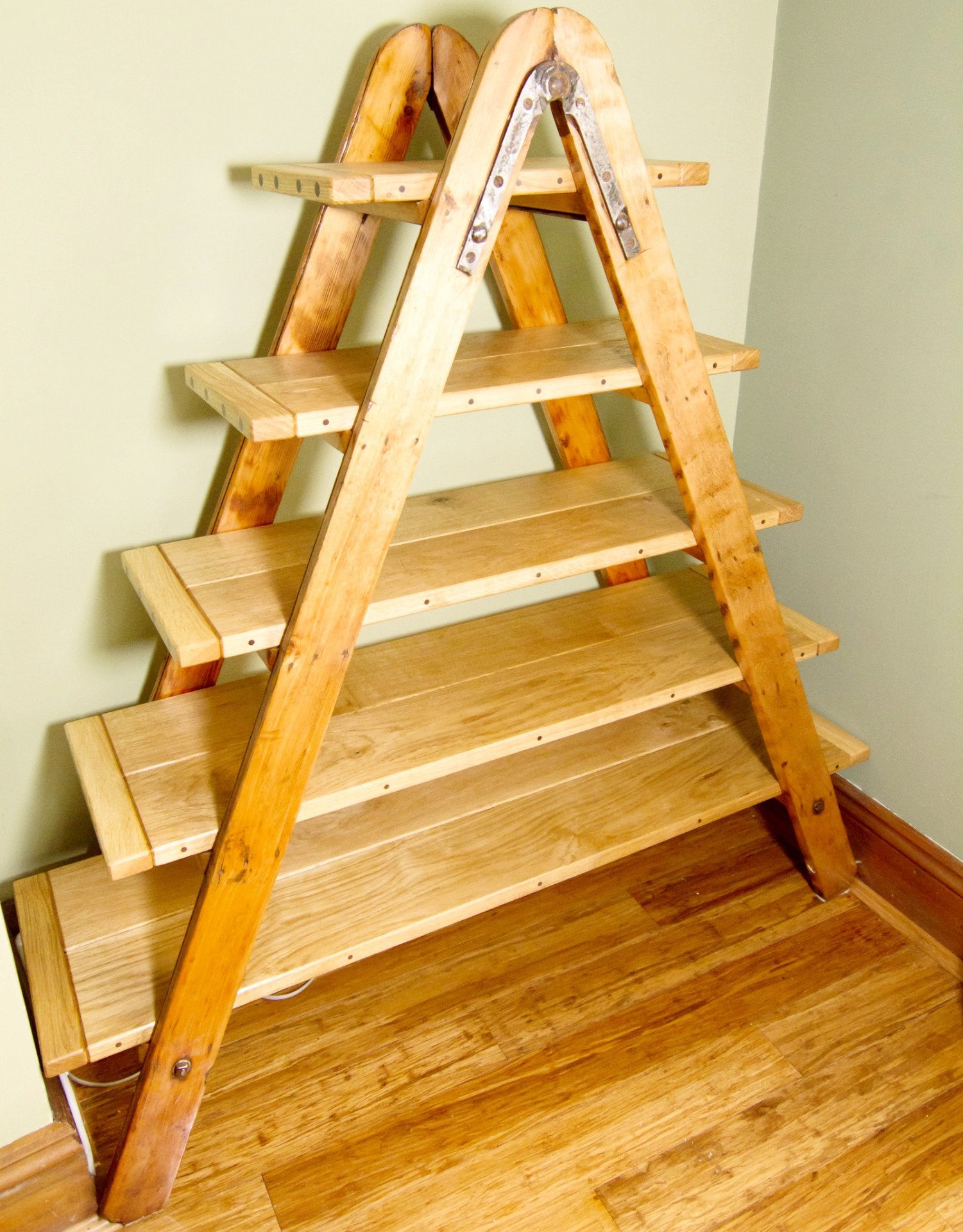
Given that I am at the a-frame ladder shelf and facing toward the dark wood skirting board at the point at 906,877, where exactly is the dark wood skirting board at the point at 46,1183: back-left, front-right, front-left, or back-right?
back-right

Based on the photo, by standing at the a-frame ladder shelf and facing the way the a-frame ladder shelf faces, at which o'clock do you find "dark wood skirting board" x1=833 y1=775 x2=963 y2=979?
The dark wood skirting board is roughly at 10 o'clock from the a-frame ladder shelf.

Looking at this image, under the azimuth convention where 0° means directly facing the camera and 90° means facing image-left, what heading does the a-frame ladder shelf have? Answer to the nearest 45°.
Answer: approximately 315°

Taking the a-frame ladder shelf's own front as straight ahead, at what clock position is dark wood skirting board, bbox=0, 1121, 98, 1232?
The dark wood skirting board is roughly at 3 o'clock from the a-frame ladder shelf.
